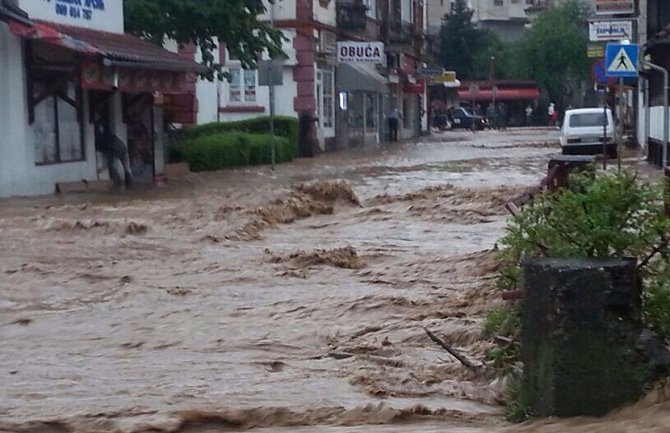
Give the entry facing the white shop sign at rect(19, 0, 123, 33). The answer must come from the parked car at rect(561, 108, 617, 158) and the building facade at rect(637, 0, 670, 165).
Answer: the building facade

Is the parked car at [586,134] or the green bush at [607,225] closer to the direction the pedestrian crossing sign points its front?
the green bush

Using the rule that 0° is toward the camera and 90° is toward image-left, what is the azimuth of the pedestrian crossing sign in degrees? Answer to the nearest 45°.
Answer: approximately 0°

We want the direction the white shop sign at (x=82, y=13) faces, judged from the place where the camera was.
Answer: facing the viewer and to the right of the viewer

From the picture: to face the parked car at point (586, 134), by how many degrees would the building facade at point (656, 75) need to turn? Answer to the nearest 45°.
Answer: approximately 90° to its right

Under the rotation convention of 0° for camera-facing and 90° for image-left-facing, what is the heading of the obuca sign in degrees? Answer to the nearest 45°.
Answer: approximately 0°

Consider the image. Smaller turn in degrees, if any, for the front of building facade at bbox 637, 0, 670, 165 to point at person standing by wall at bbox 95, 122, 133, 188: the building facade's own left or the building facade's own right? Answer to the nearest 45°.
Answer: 0° — it already faces them

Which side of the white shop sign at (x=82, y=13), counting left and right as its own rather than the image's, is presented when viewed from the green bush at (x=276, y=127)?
left

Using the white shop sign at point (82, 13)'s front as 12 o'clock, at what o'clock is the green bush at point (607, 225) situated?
The green bush is roughly at 1 o'clock from the white shop sign.

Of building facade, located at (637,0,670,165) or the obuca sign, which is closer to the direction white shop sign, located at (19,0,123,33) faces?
the building facade

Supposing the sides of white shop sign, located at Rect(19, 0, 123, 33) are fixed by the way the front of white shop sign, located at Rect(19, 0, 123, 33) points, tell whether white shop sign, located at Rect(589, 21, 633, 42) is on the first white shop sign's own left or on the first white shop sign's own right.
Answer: on the first white shop sign's own left

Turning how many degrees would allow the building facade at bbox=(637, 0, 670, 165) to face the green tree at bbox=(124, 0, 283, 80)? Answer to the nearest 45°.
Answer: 0° — it already faces it

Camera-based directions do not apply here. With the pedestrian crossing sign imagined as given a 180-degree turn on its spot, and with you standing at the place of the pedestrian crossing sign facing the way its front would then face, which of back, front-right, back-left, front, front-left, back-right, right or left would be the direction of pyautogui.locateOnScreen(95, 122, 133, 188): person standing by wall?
left
